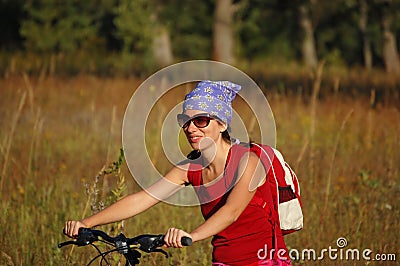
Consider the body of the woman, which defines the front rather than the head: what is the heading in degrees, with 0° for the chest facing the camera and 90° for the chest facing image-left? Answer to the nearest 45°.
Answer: approximately 45°

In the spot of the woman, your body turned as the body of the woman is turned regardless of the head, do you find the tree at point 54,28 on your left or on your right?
on your right

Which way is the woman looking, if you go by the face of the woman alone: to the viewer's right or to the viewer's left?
to the viewer's left
